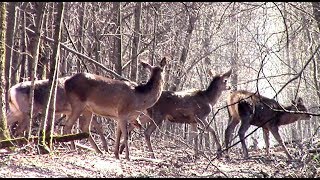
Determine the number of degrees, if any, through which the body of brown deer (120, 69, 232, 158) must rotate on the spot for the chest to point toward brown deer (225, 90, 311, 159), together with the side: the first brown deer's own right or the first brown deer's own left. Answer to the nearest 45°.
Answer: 0° — it already faces it

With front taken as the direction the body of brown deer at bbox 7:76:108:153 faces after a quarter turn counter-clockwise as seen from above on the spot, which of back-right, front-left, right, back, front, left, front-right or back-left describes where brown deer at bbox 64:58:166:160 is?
back-right

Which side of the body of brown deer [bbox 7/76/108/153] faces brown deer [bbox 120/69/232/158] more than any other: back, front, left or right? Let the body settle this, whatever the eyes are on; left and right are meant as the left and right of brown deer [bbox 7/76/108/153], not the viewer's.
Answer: front

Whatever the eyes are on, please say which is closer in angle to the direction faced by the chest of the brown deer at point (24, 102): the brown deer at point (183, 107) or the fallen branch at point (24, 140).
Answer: the brown deer

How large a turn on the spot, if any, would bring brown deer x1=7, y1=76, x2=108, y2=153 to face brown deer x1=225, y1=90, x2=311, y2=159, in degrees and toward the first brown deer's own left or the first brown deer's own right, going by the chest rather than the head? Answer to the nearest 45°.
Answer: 0° — it already faces it

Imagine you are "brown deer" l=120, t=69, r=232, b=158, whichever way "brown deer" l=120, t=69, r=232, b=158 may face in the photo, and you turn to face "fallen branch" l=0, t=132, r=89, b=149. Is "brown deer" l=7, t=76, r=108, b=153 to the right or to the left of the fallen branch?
right

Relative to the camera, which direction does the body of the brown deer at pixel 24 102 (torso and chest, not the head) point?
to the viewer's right

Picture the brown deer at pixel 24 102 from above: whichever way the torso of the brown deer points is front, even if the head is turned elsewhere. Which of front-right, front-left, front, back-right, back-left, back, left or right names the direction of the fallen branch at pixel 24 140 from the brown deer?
right

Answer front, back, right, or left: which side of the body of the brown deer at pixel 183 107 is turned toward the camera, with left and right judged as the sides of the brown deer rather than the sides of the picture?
right
